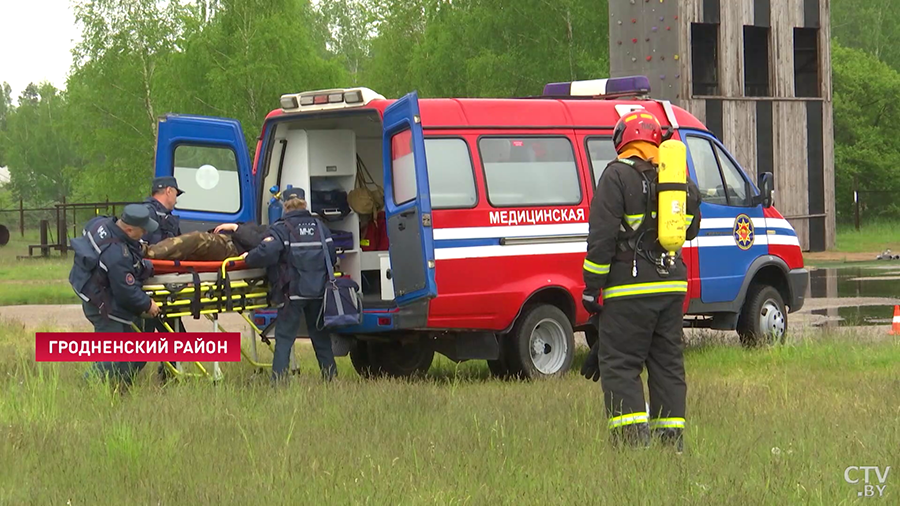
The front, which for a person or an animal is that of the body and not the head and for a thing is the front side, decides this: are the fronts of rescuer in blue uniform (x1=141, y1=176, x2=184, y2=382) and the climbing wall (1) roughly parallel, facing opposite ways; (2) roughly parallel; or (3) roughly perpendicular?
roughly perpendicular

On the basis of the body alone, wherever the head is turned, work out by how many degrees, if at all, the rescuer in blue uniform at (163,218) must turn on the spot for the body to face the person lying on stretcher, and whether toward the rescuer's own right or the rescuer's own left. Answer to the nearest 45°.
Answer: approximately 45° to the rescuer's own right

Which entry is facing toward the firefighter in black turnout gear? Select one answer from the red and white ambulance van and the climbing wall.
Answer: the climbing wall

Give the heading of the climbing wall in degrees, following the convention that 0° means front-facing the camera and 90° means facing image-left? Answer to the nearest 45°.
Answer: approximately 0°

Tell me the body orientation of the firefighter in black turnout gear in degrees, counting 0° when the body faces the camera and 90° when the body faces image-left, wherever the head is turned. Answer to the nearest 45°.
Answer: approximately 135°

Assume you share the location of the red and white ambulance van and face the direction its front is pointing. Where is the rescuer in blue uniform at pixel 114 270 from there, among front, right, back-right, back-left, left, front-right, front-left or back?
back

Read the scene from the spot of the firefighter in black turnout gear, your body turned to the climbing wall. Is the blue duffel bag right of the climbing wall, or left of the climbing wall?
left

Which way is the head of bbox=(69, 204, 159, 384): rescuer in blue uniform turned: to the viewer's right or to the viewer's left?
to the viewer's right

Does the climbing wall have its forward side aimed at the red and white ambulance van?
yes

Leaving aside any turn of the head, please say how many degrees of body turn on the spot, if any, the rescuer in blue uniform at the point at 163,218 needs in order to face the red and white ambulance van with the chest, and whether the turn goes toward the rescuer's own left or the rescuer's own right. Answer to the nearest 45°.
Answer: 0° — they already face it

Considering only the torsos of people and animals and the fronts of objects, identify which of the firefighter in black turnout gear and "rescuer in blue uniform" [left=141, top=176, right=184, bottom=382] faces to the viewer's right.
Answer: the rescuer in blue uniform

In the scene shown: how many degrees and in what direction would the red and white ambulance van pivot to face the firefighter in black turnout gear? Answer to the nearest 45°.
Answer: approximately 135° to its right
